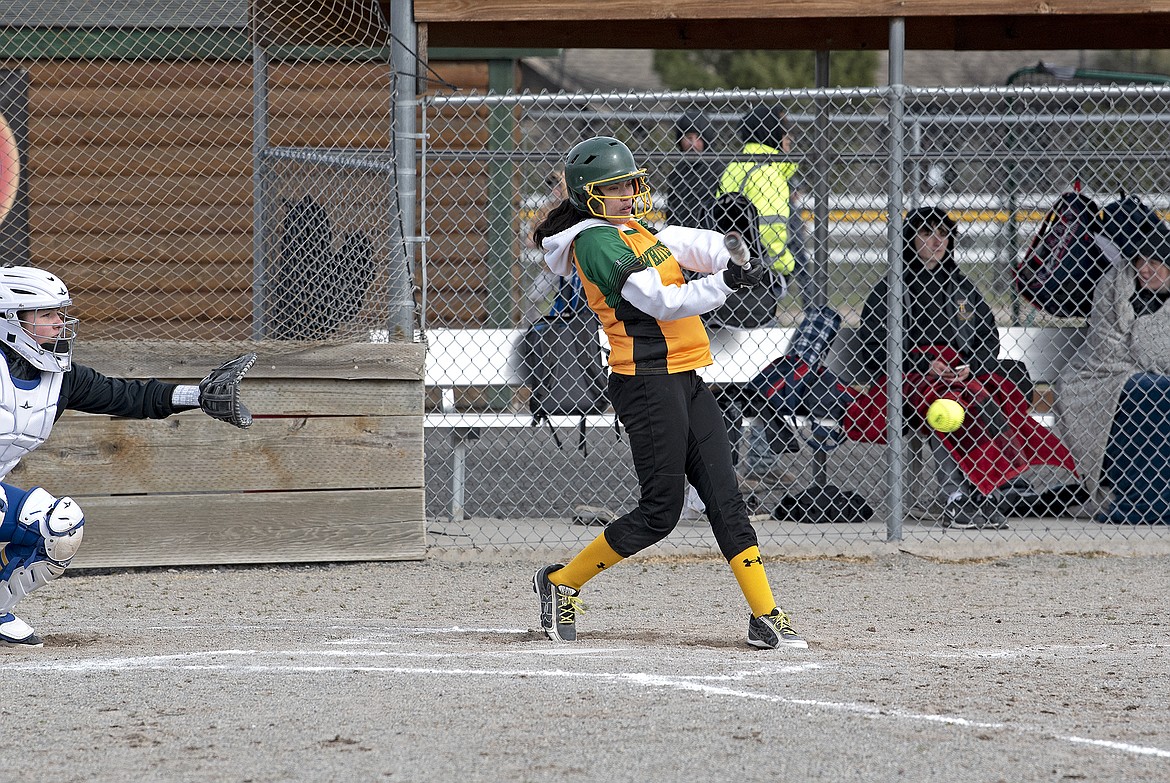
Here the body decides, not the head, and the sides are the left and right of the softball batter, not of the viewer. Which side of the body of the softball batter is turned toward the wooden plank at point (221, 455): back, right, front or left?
back

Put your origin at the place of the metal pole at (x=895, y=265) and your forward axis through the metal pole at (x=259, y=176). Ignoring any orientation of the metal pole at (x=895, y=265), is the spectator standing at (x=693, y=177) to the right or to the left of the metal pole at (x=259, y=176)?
right

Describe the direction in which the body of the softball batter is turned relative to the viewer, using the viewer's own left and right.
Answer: facing the viewer and to the right of the viewer

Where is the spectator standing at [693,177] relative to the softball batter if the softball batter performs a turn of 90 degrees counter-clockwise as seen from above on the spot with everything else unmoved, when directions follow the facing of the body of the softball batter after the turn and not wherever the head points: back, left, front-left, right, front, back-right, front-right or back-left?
front-left

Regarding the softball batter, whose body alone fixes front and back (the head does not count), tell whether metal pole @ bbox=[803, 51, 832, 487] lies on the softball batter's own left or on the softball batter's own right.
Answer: on the softball batter's own left

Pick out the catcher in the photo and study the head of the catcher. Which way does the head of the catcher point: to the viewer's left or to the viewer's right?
to the viewer's right

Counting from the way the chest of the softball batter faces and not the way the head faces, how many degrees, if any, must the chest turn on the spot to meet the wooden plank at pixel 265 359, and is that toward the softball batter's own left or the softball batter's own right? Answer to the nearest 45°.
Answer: approximately 180°

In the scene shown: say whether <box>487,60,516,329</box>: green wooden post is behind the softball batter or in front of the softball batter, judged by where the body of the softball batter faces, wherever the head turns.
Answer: behind

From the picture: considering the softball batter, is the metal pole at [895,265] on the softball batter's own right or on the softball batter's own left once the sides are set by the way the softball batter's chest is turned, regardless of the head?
on the softball batter's own left

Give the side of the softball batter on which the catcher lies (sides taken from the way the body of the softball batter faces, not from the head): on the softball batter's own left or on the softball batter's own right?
on the softball batter's own right

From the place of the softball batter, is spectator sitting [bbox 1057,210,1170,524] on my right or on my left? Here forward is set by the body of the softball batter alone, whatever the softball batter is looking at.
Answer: on my left

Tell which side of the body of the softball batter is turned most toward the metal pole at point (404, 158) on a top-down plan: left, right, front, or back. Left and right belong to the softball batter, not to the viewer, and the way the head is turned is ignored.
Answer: back

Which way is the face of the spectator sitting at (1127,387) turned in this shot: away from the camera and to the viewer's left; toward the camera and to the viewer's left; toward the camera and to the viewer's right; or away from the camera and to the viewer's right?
toward the camera and to the viewer's left
